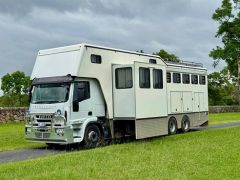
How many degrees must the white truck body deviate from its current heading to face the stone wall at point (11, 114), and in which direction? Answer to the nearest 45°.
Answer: approximately 90° to its right

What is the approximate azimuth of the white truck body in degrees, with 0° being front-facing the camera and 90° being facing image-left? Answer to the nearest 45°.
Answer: approximately 45°

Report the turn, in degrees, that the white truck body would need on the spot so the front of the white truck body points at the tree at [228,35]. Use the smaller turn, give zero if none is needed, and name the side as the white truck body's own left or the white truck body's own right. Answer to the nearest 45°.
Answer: approximately 180°

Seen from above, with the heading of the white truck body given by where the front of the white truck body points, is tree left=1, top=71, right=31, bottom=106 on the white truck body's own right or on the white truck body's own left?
on the white truck body's own right

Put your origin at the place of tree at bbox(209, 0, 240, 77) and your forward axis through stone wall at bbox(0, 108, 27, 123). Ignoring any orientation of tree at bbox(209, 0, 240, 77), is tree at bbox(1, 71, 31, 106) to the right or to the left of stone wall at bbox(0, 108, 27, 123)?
right
